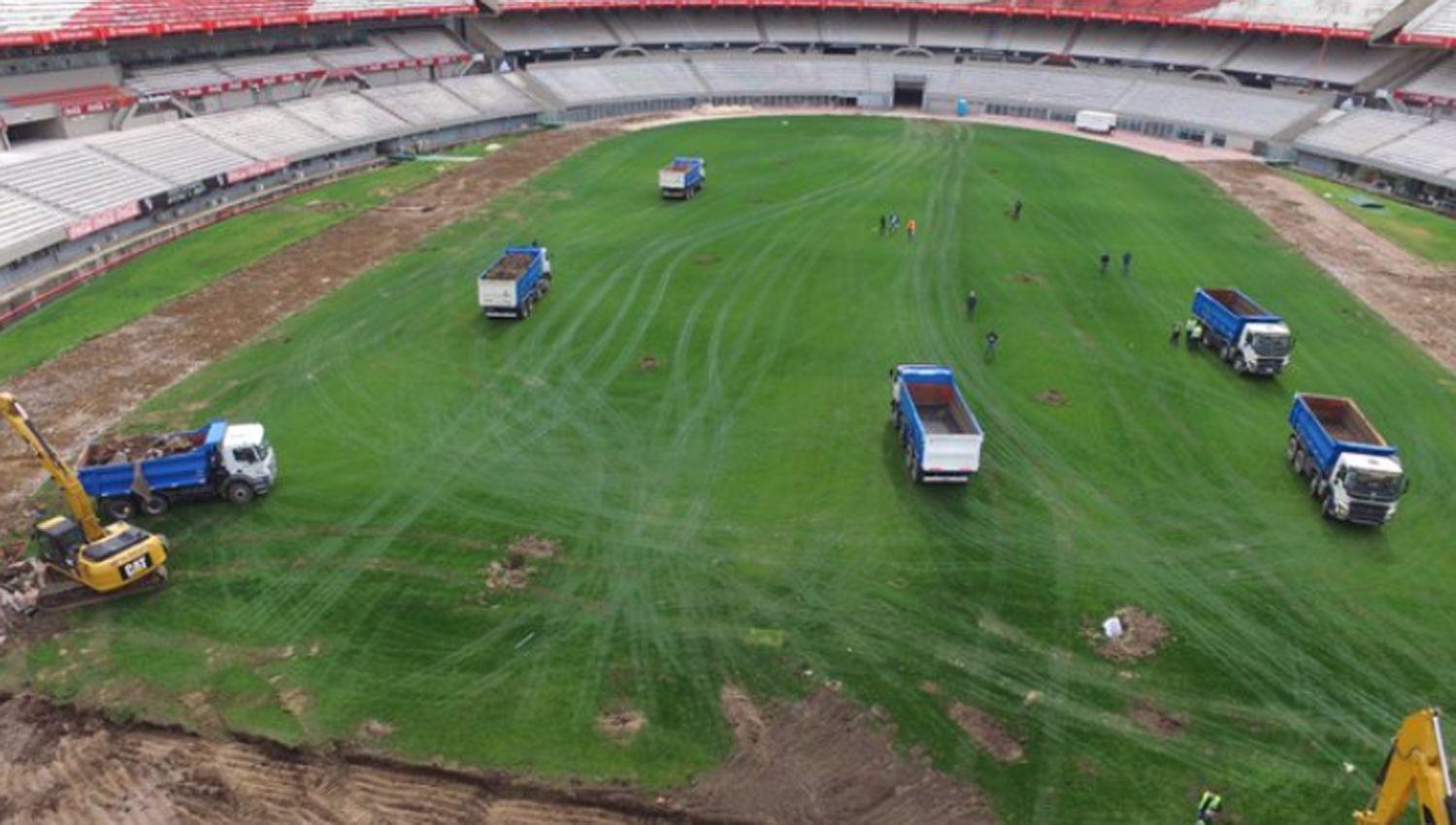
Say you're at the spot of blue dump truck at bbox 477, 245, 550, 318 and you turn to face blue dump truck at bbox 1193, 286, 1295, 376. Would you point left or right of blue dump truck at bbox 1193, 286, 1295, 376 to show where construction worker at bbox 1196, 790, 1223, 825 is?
right

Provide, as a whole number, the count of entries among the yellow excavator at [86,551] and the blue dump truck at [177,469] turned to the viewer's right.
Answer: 1

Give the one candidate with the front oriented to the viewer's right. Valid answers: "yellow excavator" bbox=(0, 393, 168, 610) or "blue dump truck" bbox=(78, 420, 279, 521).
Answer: the blue dump truck

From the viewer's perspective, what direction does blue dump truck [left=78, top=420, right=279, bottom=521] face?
to the viewer's right

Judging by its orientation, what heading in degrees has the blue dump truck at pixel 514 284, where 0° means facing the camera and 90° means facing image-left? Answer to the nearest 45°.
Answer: approximately 225°

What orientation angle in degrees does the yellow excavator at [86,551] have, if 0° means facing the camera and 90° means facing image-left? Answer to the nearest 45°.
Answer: approximately 135°

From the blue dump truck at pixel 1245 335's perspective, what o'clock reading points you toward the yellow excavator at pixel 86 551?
The yellow excavator is roughly at 3 o'clock from the blue dump truck.

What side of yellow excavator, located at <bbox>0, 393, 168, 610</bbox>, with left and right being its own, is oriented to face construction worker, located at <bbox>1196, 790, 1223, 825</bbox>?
back

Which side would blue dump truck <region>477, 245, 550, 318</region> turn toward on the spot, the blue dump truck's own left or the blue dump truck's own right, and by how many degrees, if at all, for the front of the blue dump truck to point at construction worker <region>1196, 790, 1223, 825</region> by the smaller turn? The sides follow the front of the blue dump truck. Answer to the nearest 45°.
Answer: approximately 135° to the blue dump truck's own right

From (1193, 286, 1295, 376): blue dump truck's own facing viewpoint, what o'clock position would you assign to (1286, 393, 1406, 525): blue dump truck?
(1286, 393, 1406, 525): blue dump truck is roughly at 1 o'clock from (1193, 286, 1295, 376): blue dump truck.
